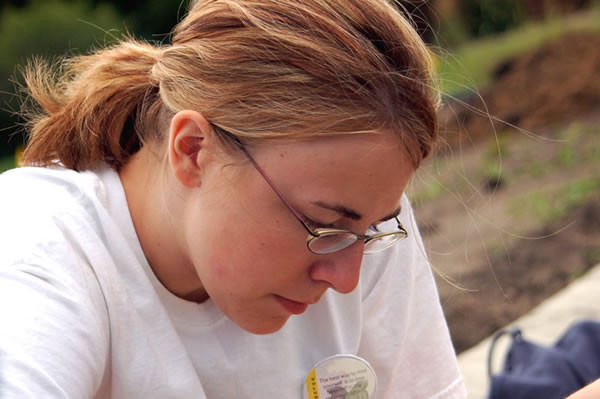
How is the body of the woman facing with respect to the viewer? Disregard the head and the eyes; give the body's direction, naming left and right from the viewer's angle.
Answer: facing the viewer and to the right of the viewer

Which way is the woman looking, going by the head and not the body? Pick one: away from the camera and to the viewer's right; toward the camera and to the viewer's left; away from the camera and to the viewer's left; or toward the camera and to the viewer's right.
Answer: toward the camera and to the viewer's right
